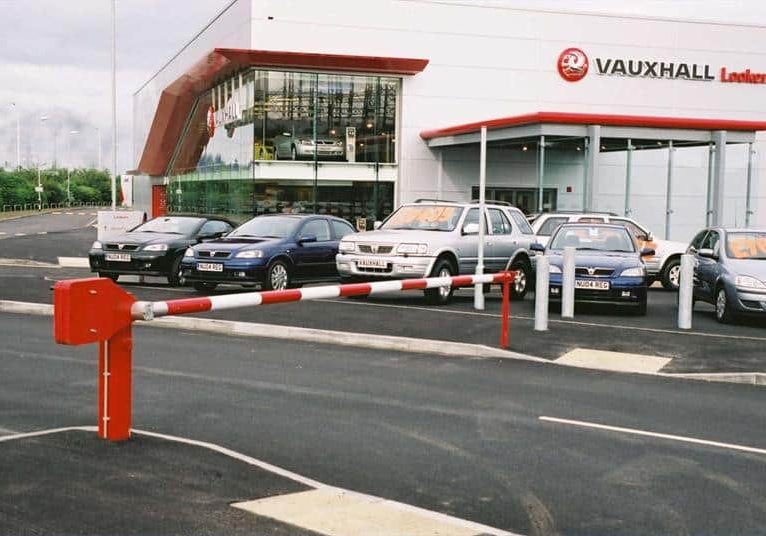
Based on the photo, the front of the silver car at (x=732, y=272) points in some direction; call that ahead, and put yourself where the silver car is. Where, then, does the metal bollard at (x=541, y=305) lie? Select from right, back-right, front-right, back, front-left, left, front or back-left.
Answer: right

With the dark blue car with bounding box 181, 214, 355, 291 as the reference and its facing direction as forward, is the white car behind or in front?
behind

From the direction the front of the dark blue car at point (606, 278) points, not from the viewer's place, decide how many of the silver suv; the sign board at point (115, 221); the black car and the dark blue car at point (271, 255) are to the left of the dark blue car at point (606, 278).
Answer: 0

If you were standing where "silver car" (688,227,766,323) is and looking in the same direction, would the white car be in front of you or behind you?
behind

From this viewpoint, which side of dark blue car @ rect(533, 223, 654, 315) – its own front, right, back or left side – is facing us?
front

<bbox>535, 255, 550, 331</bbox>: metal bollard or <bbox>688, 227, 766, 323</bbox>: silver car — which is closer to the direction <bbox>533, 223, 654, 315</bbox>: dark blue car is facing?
the metal bollard

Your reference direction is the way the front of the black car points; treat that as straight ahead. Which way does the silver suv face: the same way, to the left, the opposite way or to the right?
the same way

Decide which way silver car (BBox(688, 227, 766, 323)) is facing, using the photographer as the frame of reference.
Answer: facing the viewer and to the right of the viewer

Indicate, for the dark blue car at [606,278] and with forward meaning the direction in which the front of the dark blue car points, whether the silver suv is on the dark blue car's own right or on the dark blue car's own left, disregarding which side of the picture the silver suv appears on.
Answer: on the dark blue car's own right

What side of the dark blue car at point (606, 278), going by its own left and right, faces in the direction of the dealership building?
back

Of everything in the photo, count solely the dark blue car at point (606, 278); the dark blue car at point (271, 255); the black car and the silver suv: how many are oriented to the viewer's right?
0

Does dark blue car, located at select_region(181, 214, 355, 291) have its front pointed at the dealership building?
no

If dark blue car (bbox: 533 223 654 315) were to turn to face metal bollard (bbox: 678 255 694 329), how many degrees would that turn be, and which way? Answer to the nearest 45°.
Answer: approximately 45° to its left

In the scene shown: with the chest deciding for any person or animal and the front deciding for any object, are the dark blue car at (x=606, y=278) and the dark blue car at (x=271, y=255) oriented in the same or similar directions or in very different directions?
same or similar directions

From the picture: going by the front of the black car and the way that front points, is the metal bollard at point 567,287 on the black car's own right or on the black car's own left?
on the black car's own left

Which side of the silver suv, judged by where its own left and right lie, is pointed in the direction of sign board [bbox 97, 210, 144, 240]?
right

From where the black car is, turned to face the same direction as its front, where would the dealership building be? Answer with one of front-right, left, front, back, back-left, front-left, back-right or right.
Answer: back

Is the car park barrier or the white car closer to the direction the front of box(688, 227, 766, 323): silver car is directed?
the car park barrier

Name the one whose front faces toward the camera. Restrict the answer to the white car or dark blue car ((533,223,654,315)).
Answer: the dark blue car
